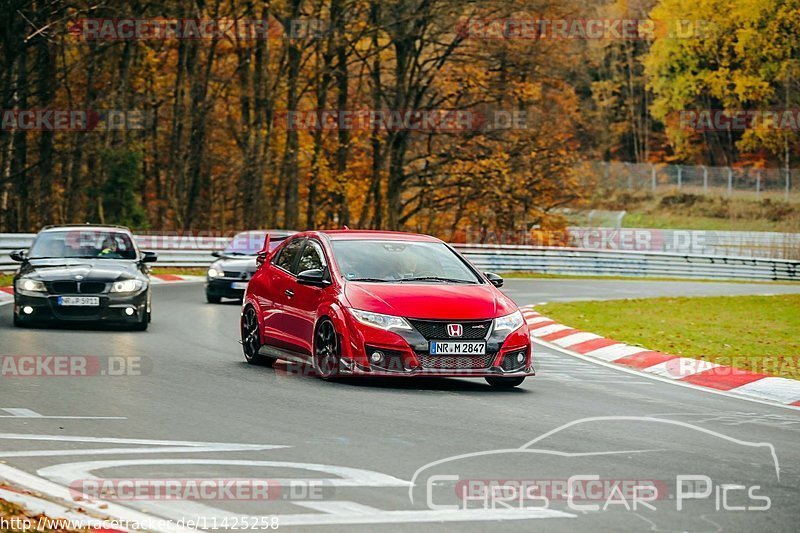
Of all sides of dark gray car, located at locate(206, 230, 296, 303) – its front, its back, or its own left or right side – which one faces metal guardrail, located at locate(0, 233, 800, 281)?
back

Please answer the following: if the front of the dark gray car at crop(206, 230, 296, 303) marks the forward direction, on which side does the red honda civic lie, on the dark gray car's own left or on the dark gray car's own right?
on the dark gray car's own left

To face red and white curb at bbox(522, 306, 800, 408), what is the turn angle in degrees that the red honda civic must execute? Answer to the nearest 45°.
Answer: approximately 90° to its left

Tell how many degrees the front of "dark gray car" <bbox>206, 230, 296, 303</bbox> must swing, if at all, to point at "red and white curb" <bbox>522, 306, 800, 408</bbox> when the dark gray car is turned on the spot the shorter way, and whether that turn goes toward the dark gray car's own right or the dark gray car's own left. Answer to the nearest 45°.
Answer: approximately 90° to the dark gray car's own left

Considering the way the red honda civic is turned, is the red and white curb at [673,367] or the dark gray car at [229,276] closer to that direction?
the red and white curb

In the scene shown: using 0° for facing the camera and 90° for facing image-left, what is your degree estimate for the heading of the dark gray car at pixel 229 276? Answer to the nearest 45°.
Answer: approximately 45°

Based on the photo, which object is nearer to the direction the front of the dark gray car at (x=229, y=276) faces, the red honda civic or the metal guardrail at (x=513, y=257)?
the red honda civic

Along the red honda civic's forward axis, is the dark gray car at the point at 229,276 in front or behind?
behind
